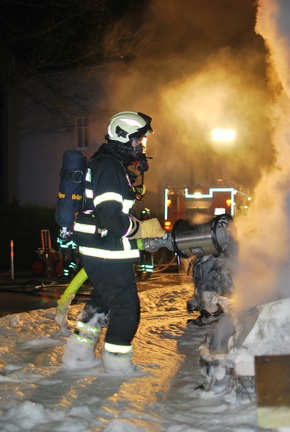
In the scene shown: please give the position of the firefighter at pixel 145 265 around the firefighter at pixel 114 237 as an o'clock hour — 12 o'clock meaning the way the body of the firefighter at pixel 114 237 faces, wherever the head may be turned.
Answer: the firefighter at pixel 145 265 is roughly at 9 o'clock from the firefighter at pixel 114 237.

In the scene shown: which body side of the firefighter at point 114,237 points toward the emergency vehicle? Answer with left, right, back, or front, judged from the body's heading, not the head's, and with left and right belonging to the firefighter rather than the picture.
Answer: left

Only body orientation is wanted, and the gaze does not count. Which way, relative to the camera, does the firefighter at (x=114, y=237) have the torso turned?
to the viewer's right

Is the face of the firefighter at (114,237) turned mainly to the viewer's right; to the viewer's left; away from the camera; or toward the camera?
to the viewer's right
